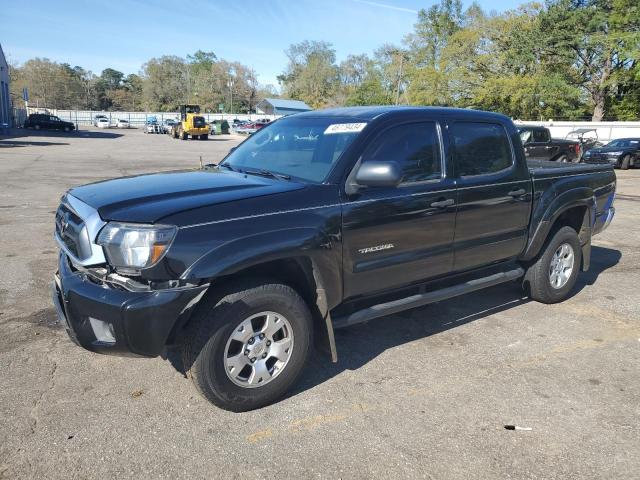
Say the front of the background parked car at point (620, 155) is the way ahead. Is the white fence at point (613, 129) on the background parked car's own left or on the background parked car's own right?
on the background parked car's own right

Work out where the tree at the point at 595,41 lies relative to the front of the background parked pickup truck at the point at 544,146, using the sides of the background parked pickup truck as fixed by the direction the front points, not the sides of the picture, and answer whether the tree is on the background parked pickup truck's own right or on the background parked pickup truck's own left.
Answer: on the background parked pickup truck's own right

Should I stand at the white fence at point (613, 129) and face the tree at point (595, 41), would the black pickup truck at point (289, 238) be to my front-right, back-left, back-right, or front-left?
back-left

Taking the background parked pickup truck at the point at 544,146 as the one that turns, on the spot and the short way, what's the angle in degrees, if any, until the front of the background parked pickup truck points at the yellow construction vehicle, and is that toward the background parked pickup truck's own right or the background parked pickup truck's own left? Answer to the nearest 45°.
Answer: approximately 45° to the background parked pickup truck's own right

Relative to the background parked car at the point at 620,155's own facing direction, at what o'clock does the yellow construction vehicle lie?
The yellow construction vehicle is roughly at 2 o'clock from the background parked car.

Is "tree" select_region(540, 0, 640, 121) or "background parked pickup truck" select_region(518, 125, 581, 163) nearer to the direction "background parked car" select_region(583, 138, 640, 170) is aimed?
the background parked pickup truck

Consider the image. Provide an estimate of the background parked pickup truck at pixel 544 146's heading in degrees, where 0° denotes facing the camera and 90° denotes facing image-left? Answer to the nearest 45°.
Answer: approximately 90°

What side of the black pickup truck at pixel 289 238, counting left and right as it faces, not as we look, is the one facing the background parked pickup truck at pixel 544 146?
back

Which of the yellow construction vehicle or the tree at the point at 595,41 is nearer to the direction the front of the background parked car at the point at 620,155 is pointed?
the yellow construction vehicle

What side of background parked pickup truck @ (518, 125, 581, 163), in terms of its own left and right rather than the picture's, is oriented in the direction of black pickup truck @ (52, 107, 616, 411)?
left
